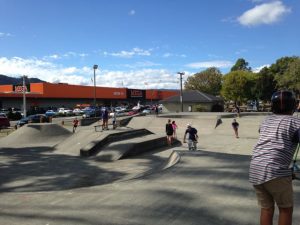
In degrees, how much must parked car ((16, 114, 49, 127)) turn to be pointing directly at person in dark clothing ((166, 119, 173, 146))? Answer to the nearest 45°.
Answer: approximately 90° to its left

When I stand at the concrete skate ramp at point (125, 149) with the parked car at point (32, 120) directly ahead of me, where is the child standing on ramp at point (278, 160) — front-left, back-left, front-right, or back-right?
back-left

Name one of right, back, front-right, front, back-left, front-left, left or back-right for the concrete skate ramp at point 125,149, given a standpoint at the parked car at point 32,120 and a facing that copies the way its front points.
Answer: left

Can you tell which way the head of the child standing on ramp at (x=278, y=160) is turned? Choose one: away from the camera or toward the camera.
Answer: away from the camera
